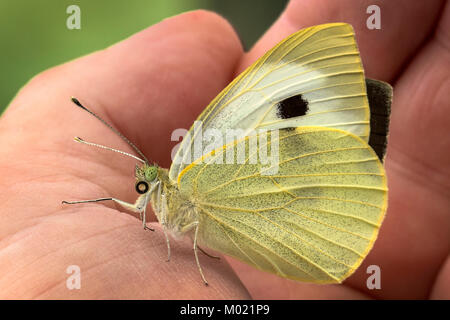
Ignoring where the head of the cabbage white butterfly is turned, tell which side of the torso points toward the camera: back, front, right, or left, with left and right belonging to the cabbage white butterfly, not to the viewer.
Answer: left
